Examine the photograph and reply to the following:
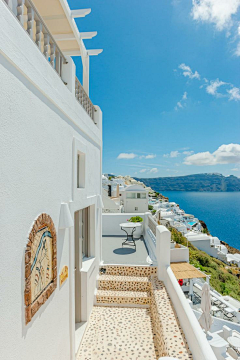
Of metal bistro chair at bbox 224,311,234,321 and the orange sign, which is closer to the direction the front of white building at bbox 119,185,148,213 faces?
the orange sign

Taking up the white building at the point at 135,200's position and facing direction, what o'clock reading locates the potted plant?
The potted plant is roughly at 12 o'clock from the white building.

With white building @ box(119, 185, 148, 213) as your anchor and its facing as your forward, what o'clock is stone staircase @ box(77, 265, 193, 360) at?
The stone staircase is roughly at 12 o'clock from the white building.

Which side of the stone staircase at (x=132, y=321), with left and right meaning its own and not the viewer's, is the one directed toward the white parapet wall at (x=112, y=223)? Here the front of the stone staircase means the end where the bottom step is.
back

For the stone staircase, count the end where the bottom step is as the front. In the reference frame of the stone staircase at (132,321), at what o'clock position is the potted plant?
The potted plant is roughly at 6 o'clock from the stone staircase.

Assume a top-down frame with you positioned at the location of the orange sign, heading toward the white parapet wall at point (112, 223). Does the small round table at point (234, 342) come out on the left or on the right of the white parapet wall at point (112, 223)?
right

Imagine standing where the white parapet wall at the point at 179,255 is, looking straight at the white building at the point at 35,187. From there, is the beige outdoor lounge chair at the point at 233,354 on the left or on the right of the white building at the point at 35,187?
left
